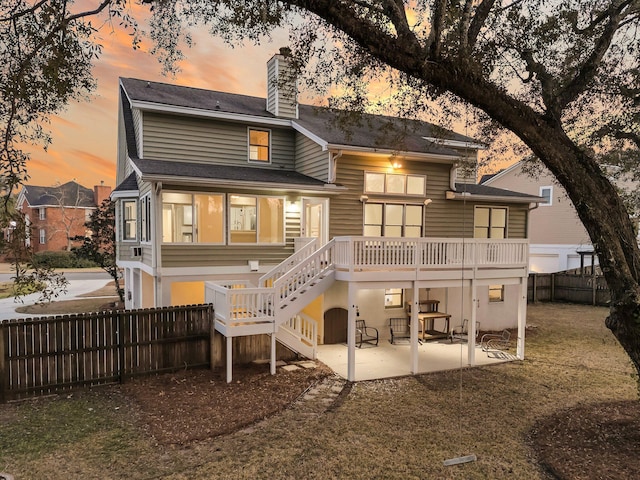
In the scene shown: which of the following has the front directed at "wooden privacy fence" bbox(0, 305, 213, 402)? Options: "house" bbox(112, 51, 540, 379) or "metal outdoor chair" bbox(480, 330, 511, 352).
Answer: the metal outdoor chair

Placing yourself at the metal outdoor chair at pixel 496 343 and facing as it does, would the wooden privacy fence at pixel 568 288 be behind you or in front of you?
behind

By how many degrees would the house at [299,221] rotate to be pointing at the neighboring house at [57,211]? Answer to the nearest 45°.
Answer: approximately 45° to its left

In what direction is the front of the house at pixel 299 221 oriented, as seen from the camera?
facing away from the viewer

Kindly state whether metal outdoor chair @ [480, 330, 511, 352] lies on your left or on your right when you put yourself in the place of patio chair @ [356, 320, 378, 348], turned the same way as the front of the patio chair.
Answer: on your left

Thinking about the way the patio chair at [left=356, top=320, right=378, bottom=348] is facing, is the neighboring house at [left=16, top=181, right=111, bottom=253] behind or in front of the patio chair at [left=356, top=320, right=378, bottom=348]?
behind

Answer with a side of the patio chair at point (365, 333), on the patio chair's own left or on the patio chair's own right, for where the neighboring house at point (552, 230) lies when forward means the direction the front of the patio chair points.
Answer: on the patio chair's own left

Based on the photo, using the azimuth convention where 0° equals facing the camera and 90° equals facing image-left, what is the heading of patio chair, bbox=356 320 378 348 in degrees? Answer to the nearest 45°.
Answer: approximately 315°

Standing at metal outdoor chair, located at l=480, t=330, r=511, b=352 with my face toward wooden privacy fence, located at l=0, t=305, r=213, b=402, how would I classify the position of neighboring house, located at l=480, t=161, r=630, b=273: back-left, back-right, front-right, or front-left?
back-right

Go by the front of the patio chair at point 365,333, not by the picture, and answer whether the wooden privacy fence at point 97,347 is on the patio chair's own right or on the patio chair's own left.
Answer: on the patio chair's own right

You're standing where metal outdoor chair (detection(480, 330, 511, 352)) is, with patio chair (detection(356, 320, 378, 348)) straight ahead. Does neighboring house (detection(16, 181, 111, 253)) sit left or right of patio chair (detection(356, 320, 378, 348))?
right

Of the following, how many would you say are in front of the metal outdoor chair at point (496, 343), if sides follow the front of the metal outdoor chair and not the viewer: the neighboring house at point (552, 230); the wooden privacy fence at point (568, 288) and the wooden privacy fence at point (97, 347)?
1

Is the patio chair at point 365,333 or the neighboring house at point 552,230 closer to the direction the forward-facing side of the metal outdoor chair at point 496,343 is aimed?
the patio chair
